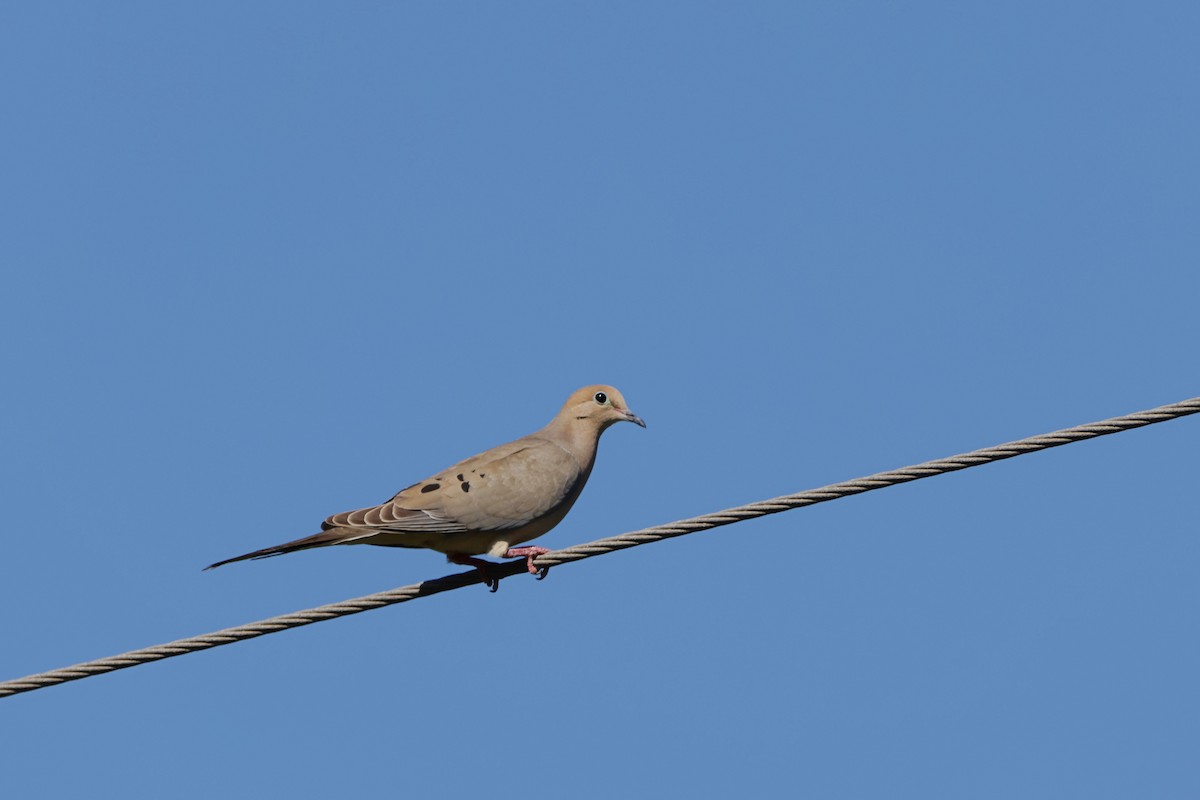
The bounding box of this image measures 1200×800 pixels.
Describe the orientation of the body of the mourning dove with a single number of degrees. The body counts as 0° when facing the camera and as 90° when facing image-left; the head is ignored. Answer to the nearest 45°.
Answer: approximately 270°
